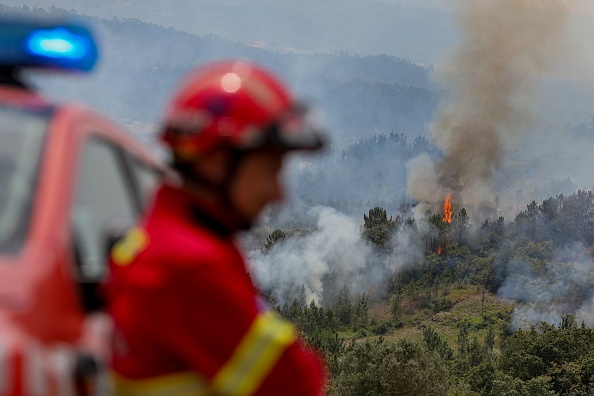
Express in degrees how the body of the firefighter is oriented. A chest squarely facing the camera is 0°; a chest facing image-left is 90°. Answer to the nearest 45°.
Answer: approximately 270°

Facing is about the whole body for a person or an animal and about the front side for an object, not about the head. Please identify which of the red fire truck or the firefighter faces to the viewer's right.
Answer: the firefighter

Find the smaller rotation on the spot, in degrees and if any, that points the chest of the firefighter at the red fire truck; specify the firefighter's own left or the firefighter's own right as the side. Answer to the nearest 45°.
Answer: approximately 135° to the firefighter's own left

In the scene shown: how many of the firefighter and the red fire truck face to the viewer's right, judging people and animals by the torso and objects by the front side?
1

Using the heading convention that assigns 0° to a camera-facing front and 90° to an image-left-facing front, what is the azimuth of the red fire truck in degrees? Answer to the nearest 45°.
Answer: approximately 45°

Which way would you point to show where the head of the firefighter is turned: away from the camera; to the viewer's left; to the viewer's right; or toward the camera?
to the viewer's right
